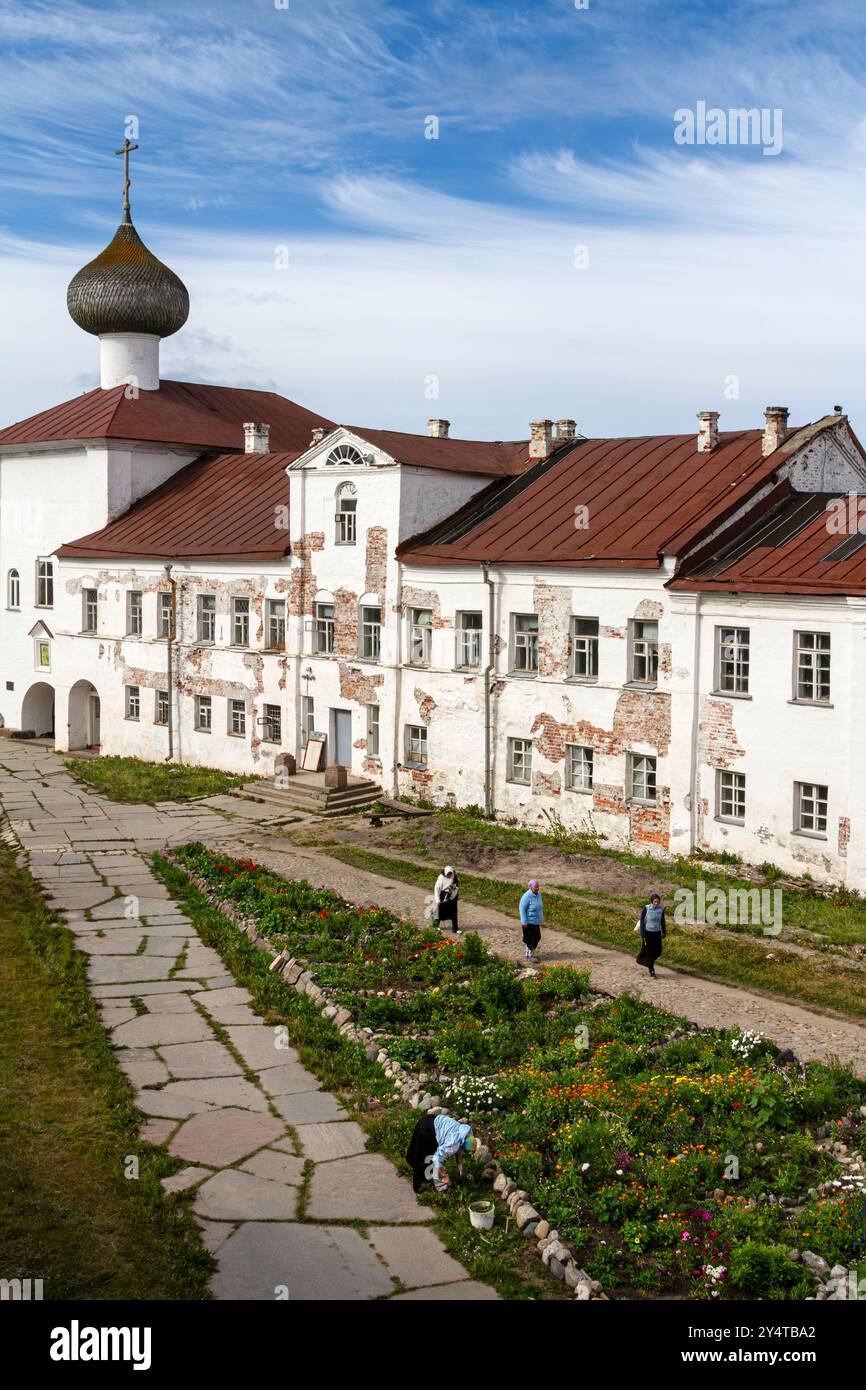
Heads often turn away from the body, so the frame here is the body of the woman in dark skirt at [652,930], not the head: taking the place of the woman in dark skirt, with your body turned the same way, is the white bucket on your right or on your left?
on your right

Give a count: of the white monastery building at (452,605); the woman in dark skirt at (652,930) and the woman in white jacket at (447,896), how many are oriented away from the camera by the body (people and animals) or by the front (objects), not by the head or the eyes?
0

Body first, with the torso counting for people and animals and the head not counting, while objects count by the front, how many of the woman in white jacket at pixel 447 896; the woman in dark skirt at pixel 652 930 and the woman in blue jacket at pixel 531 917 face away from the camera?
0

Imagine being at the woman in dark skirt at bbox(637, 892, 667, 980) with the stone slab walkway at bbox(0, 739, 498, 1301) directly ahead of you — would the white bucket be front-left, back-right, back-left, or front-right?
front-left

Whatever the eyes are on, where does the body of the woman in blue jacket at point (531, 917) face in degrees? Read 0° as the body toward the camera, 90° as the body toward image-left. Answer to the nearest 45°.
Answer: approximately 315°

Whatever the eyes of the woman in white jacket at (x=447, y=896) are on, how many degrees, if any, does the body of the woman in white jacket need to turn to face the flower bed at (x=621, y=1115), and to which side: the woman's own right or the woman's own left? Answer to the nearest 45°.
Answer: approximately 45° to the woman's own right

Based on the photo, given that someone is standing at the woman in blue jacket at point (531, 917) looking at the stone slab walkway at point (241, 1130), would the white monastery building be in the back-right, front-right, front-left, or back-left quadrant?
back-right

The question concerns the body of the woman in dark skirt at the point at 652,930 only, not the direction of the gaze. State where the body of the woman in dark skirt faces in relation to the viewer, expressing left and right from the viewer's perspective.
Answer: facing the viewer and to the right of the viewer

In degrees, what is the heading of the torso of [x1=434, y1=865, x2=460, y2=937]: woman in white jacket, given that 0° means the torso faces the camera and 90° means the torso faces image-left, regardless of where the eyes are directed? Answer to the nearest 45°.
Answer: approximately 315°

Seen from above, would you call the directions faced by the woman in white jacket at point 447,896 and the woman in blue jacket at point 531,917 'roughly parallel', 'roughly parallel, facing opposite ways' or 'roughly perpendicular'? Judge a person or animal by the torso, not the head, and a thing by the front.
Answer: roughly parallel

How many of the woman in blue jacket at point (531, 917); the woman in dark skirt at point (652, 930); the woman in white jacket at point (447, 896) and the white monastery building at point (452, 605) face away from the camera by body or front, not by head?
0

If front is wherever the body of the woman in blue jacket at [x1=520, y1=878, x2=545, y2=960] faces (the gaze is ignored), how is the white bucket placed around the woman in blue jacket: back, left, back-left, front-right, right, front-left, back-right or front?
front-right

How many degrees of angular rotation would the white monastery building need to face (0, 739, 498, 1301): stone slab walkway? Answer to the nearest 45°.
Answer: approximately 45° to its left

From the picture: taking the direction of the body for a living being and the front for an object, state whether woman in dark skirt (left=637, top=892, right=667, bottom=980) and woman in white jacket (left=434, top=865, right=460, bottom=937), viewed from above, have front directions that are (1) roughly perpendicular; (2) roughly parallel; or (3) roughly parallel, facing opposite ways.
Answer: roughly parallel

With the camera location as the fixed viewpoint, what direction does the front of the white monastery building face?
facing the viewer and to the left of the viewer
